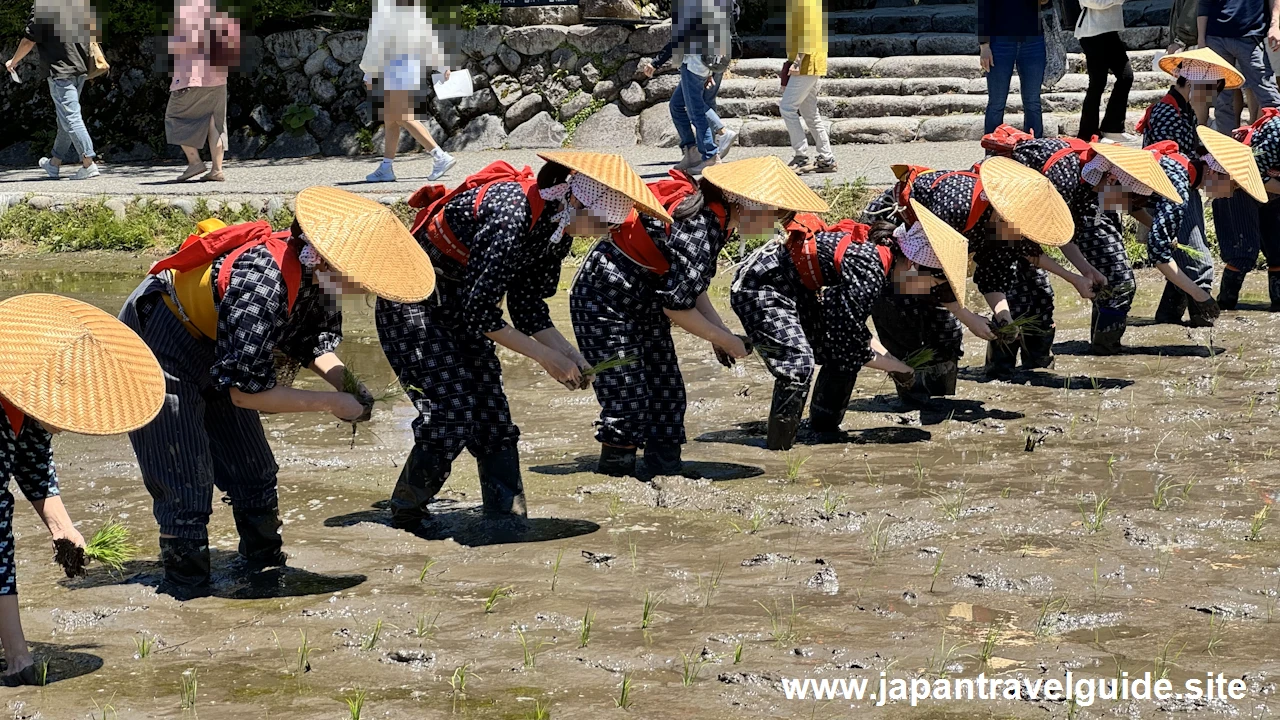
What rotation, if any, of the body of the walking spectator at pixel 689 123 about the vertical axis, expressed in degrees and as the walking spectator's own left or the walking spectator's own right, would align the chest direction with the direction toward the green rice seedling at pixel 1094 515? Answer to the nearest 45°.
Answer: approximately 45° to the walking spectator's own left

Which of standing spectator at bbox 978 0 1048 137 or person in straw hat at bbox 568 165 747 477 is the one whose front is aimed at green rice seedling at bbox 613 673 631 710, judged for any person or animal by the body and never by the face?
the standing spectator

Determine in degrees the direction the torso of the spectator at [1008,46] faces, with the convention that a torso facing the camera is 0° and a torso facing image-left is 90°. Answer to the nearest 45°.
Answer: approximately 0°

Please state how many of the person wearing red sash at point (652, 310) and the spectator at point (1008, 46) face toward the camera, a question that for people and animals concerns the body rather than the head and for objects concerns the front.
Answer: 1

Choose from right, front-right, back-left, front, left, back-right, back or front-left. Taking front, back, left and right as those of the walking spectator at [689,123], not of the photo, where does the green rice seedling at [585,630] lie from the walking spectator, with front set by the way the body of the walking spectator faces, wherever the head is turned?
front-left

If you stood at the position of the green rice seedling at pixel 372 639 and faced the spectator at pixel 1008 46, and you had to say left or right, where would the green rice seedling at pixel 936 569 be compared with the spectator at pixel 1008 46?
right

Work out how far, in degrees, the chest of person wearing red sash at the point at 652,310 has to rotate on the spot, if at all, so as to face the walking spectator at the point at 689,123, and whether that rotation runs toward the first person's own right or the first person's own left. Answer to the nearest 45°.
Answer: approximately 90° to the first person's own left

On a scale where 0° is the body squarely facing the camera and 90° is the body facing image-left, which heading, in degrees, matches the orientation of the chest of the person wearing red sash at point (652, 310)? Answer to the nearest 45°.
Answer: approximately 270°

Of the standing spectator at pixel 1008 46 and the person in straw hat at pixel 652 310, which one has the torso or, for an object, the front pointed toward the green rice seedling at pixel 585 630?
the standing spectator

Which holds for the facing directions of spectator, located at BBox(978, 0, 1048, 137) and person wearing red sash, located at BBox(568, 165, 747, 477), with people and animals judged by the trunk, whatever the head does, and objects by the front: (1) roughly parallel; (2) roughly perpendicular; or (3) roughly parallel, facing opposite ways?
roughly perpendicular

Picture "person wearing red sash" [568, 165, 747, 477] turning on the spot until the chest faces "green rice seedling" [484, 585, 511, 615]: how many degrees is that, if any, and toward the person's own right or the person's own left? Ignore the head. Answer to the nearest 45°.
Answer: approximately 90° to the person's own right

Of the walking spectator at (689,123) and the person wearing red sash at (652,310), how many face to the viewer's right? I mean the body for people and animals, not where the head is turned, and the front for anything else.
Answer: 1
